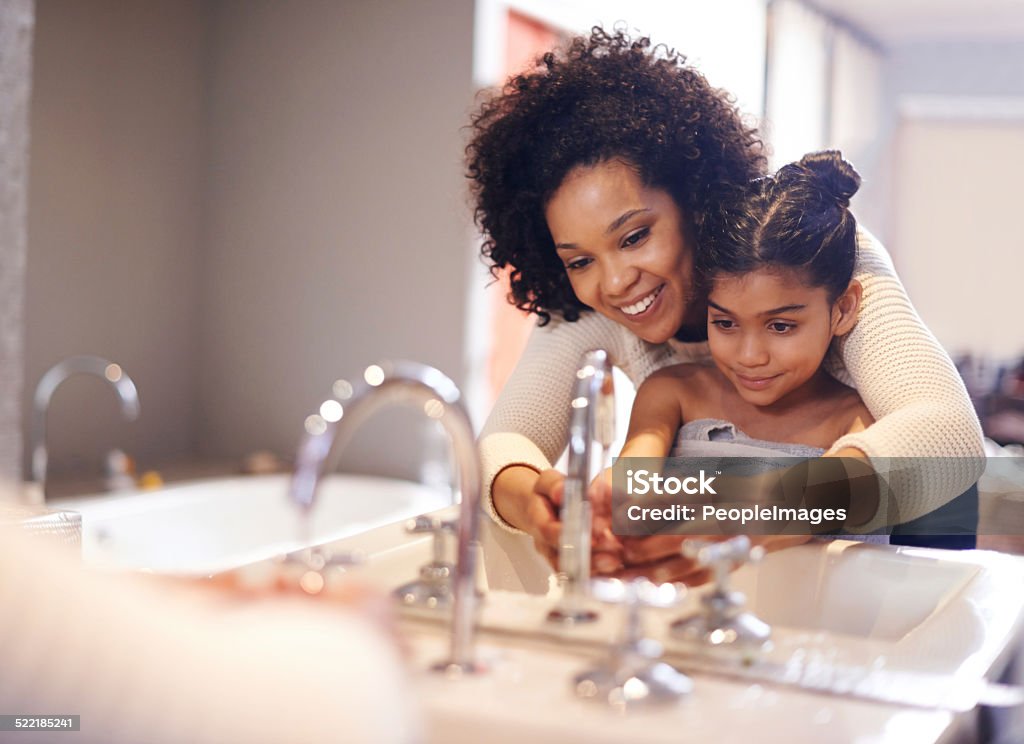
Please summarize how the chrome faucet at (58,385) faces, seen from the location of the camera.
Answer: facing to the right of the viewer

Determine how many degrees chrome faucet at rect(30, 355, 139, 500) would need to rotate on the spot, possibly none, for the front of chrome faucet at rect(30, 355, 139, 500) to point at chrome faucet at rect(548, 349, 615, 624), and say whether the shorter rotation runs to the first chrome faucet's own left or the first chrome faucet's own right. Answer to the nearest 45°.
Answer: approximately 90° to the first chrome faucet's own right

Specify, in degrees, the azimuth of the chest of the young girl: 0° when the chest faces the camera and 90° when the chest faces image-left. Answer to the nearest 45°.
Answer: approximately 45°

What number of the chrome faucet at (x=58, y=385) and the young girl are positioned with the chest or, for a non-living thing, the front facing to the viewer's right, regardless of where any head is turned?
1

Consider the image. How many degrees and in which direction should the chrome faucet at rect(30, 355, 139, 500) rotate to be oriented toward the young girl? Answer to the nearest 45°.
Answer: approximately 45° to its right

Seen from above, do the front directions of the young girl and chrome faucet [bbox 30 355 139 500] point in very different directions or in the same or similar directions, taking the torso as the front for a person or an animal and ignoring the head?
very different directions
